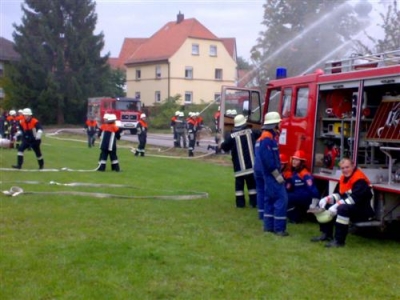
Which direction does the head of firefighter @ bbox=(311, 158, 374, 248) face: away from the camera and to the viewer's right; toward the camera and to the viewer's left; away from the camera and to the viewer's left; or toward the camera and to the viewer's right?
toward the camera and to the viewer's left

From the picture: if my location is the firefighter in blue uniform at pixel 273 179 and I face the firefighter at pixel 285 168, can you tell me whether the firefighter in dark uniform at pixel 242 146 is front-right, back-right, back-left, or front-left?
front-left

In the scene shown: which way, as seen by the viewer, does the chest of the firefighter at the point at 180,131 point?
away from the camera

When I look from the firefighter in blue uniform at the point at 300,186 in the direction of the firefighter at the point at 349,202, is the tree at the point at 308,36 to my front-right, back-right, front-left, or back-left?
back-left

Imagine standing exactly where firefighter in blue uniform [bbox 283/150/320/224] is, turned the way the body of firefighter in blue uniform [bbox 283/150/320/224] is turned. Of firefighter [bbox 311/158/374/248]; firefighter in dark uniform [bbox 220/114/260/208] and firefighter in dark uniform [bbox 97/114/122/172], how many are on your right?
2

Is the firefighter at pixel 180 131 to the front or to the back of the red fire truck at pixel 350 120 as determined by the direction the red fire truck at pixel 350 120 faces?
to the front

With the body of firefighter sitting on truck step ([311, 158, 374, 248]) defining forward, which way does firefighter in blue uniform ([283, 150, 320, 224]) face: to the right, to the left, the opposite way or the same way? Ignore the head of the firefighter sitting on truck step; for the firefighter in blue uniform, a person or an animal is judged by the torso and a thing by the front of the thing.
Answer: the same way

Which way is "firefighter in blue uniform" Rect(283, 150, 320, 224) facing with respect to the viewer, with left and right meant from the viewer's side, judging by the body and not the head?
facing the viewer and to the left of the viewer

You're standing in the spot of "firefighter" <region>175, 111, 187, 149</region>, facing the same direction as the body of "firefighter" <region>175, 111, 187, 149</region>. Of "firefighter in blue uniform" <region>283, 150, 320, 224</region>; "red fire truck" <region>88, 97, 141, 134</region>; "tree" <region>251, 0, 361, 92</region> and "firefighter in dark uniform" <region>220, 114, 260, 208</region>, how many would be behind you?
2
